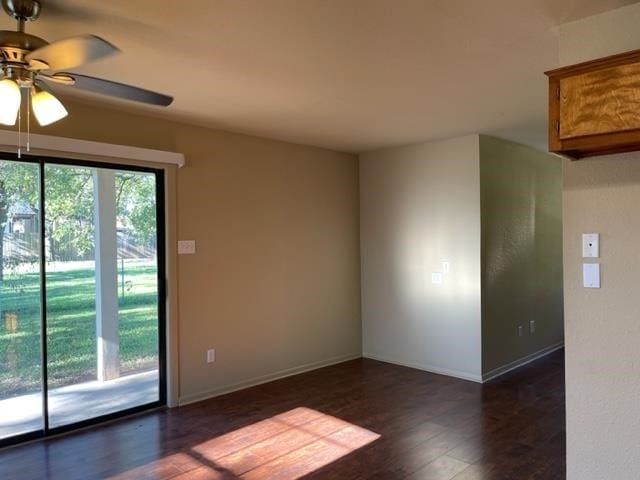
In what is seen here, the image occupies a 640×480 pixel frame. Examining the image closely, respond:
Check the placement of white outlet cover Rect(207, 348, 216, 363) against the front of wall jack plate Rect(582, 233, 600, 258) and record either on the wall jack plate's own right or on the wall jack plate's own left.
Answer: on the wall jack plate's own right

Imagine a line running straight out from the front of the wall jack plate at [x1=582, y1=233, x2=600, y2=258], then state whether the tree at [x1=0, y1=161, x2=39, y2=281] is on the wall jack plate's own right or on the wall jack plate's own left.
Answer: on the wall jack plate's own right

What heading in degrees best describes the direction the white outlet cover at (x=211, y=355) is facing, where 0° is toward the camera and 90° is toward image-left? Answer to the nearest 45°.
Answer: approximately 315°

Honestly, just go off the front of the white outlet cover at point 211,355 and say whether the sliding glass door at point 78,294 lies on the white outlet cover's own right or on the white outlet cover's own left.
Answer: on the white outlet cover's own right

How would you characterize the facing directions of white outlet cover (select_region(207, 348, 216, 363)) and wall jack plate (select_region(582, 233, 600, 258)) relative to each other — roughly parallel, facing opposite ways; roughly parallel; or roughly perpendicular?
roughly perpendicular

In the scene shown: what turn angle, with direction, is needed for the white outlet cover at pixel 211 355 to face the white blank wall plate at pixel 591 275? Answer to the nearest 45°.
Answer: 0° — it already faces it
